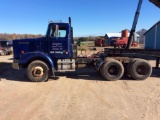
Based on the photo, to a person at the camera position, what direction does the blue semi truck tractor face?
facing to the left of the viewer

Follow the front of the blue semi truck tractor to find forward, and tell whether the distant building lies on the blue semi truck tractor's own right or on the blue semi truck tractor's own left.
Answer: on the blue semi truck tractor's own right
